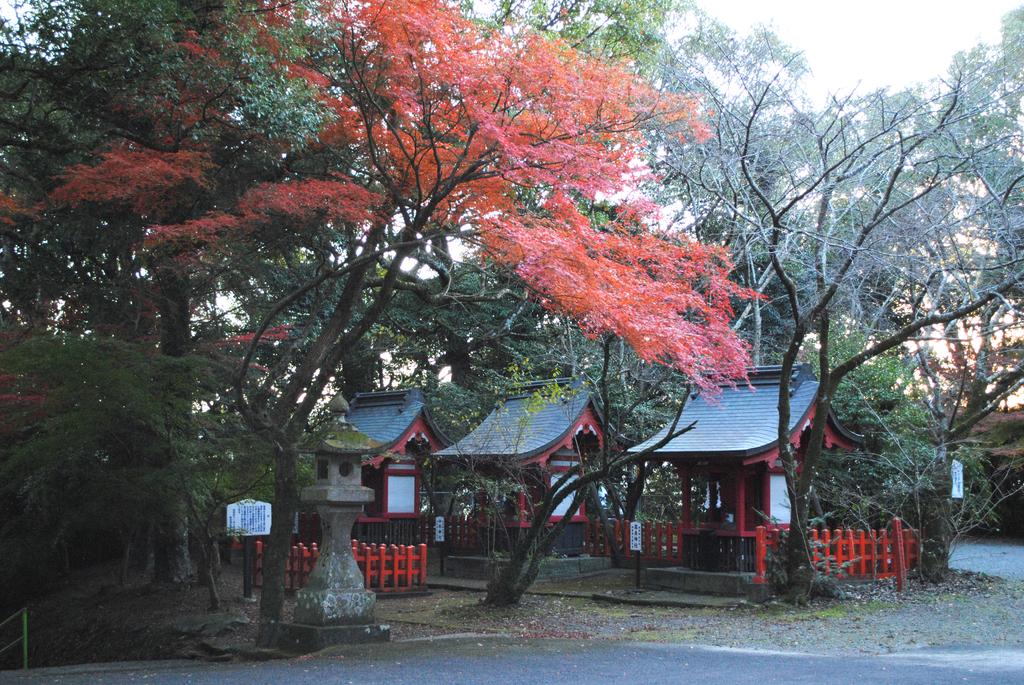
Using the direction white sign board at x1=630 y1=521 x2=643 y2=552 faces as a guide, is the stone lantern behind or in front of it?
in front

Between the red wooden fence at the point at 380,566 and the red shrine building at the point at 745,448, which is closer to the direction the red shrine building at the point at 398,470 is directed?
the red wooden fence

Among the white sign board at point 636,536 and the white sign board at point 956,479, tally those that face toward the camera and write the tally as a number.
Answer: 2

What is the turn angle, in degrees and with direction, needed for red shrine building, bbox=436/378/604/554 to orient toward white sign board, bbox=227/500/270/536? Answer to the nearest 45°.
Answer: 0° — it already faces it

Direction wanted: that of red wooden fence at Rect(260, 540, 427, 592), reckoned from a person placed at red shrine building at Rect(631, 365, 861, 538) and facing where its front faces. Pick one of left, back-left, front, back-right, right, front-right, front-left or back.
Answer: front-right

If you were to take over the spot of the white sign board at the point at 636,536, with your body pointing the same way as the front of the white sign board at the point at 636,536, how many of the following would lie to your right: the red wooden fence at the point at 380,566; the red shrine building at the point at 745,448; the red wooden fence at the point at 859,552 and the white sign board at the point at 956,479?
1

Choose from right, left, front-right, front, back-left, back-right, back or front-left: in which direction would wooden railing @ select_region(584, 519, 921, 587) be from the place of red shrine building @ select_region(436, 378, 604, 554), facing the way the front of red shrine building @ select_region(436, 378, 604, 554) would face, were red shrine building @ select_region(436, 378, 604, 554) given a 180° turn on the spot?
right

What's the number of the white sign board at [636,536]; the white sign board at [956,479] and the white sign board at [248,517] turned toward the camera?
3

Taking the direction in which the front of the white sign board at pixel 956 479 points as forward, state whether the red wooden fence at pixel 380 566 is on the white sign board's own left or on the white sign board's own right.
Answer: on the white sign board's own right
